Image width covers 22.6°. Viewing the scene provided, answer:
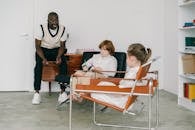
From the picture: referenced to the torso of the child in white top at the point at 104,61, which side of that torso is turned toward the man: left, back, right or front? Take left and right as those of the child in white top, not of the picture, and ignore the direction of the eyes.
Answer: right

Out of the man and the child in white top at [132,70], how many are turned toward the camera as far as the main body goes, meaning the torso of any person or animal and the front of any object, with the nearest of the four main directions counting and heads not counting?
1

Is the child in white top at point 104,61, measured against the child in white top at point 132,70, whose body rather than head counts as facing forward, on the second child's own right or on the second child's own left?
on the second child's own right

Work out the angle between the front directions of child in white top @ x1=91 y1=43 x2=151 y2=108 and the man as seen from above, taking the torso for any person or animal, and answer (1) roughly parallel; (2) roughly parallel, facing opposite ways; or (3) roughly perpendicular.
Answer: roughly perpendicular

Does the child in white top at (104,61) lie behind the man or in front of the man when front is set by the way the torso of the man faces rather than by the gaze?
in front

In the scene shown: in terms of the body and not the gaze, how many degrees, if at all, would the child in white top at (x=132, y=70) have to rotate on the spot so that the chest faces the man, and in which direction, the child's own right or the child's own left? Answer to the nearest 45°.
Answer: approximately 45° to the child's own right

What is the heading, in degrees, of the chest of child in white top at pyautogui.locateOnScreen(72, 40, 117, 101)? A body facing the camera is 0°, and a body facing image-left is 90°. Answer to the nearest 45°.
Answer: approximately 45°

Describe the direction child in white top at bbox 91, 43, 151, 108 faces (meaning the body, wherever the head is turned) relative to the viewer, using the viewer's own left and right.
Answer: facing to the left of the viewer

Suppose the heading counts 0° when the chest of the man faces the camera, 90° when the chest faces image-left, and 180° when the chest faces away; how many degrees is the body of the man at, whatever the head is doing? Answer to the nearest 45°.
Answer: approximately 0°

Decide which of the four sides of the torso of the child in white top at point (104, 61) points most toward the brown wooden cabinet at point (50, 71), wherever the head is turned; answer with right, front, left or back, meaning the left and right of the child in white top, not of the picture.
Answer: right
